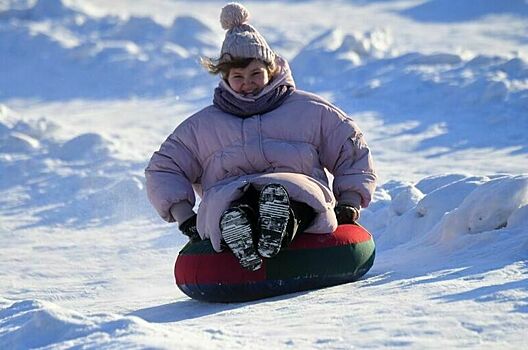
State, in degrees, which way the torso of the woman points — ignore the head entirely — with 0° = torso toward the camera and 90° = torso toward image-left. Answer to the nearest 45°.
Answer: approximately 0°
